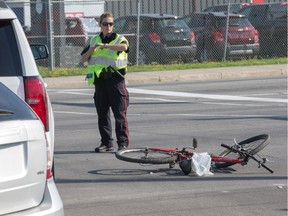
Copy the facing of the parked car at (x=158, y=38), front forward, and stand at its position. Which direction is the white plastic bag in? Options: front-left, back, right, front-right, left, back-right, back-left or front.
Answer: back-left

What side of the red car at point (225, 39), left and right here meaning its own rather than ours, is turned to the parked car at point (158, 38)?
left

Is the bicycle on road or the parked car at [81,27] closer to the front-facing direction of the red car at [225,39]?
the parked car

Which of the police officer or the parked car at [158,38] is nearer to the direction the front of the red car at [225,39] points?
the parked car

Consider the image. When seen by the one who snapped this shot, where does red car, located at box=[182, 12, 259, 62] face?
facing away from the viewer and to the left of the viewer

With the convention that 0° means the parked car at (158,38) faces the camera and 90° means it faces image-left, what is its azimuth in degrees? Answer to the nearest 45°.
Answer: approximately 135°

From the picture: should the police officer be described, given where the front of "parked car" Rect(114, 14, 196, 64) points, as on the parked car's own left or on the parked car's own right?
on the parked car's own left

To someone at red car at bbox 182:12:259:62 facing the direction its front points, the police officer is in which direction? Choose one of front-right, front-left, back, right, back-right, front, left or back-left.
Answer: back-left

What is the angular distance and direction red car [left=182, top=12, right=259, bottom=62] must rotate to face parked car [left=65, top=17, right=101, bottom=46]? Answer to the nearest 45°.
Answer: approximately 45° to its left

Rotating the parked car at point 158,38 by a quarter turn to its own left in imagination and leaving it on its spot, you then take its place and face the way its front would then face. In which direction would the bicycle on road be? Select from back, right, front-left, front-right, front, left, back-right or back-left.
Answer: front-left

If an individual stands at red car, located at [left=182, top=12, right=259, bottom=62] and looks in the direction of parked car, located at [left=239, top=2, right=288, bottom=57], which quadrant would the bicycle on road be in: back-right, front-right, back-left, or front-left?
back-right
